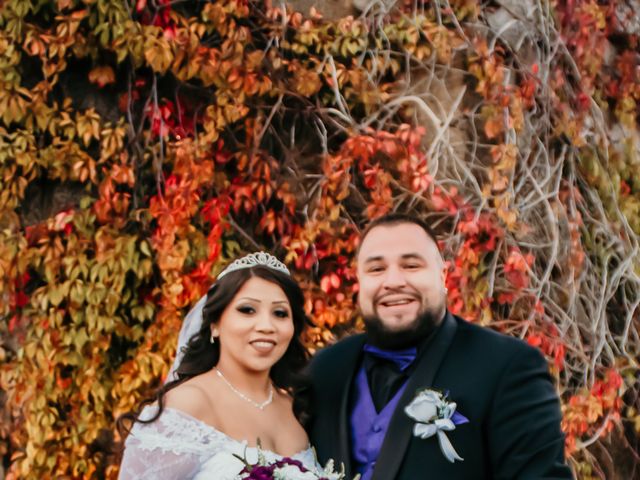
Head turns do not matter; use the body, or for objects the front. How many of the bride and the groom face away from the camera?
0

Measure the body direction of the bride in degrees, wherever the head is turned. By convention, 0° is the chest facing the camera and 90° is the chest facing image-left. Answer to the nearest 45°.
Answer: approximately 315°

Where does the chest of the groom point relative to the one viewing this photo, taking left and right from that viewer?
facing the viewer and to the left of the viewer

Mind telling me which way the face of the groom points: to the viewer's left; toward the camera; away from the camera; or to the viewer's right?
toward the camera

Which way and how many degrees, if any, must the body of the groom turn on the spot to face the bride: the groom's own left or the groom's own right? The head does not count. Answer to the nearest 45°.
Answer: approximately 45° to the groom's own right

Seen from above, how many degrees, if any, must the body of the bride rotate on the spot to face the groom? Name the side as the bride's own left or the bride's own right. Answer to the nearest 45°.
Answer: approximately 45° to the bride's own left
